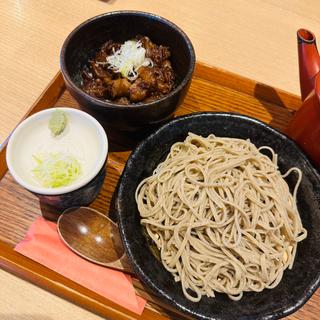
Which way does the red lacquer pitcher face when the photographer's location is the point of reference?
facing to the left of the viewer

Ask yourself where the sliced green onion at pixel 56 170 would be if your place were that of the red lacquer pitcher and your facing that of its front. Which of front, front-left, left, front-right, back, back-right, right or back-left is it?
front-left

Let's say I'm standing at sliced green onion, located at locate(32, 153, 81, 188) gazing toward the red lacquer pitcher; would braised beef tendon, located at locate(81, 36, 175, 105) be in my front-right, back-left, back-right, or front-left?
front-left

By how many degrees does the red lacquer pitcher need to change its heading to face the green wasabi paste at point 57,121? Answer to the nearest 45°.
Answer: approximately 45° to its left

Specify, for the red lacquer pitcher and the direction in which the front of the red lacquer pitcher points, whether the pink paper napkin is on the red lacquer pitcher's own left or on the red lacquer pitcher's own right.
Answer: on the red lacquer pitcher's own left

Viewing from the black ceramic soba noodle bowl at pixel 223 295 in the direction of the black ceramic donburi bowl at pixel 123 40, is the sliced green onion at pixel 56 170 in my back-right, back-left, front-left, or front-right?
front-left
